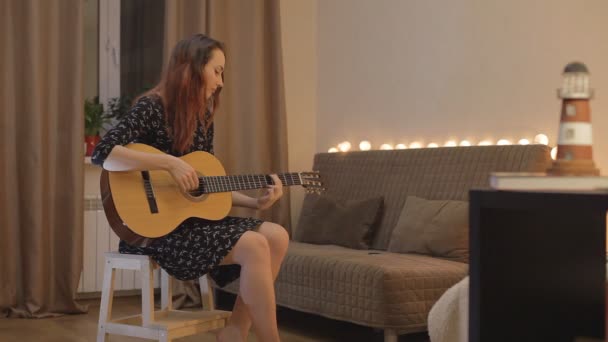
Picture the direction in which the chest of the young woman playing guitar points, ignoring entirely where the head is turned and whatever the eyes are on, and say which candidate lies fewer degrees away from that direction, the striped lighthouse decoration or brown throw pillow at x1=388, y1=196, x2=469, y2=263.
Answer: the striped lighthouse decoration

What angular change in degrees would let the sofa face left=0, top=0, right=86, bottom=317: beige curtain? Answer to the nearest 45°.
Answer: approximately 45° to its right

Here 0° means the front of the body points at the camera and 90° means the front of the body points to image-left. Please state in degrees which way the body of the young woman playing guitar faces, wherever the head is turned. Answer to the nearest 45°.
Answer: approximately 315°

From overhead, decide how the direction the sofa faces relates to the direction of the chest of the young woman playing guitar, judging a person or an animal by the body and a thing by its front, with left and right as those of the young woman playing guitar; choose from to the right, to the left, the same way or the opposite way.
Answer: to the right

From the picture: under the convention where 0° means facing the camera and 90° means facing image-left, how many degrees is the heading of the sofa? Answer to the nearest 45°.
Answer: approximately 45°

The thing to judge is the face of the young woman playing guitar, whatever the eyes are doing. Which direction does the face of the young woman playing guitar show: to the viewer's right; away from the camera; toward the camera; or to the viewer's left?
to the viewer's right

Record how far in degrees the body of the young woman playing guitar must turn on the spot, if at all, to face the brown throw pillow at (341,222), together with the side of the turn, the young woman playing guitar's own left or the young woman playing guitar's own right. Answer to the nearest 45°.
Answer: approximately 90° to the young woman playing guitar's own left

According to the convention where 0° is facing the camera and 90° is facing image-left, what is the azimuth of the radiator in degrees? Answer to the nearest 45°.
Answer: approximately 0°
